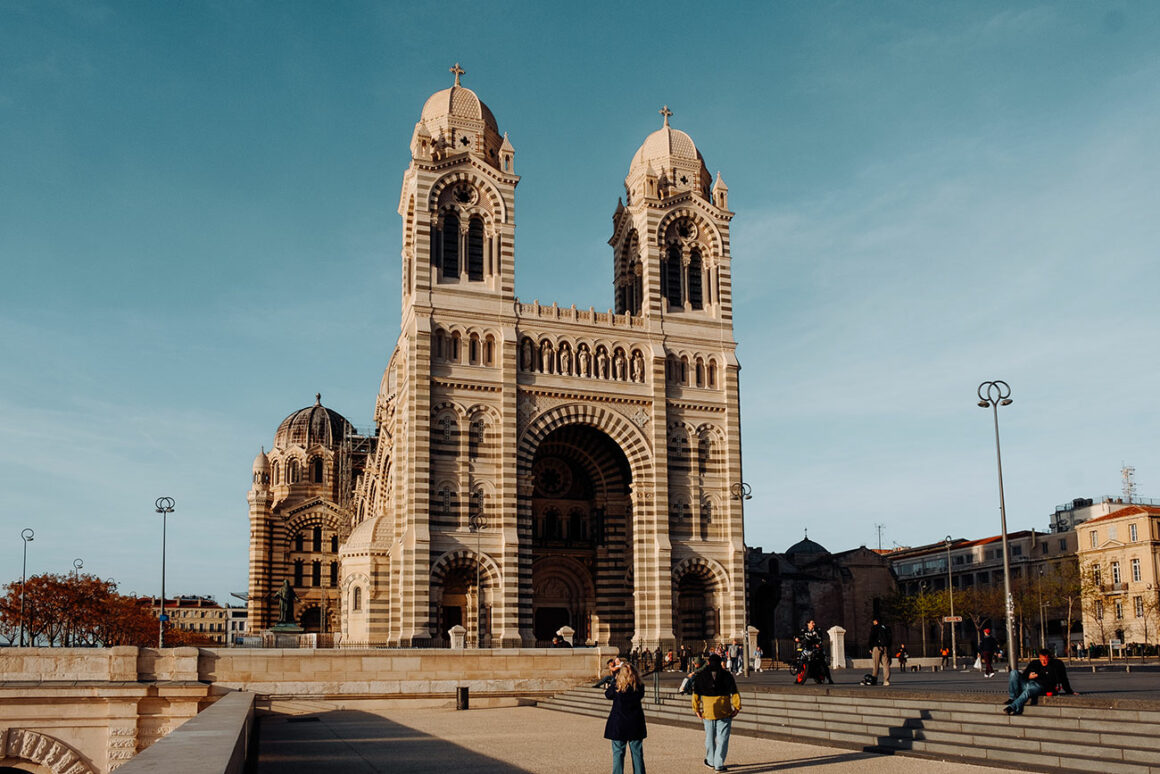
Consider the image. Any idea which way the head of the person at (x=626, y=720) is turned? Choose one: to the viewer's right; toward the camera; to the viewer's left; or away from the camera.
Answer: away from the camera

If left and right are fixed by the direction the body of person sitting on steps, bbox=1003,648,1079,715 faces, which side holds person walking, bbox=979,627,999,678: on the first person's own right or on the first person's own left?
on the first person's own right

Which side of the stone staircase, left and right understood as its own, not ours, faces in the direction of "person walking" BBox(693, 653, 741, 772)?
front

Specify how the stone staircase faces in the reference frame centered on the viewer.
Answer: facing the viewer and to the left of the viewer

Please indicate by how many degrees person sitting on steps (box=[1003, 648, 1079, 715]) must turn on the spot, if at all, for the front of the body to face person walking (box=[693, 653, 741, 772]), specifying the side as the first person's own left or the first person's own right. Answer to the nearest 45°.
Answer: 0° — they already face them

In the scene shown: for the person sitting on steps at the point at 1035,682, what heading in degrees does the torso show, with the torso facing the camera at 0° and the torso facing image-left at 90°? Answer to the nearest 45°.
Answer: approximately 45°

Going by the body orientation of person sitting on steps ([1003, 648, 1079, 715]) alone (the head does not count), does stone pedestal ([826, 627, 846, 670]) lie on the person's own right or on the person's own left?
on the person's own right

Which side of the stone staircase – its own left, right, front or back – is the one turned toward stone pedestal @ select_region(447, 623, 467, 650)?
right
